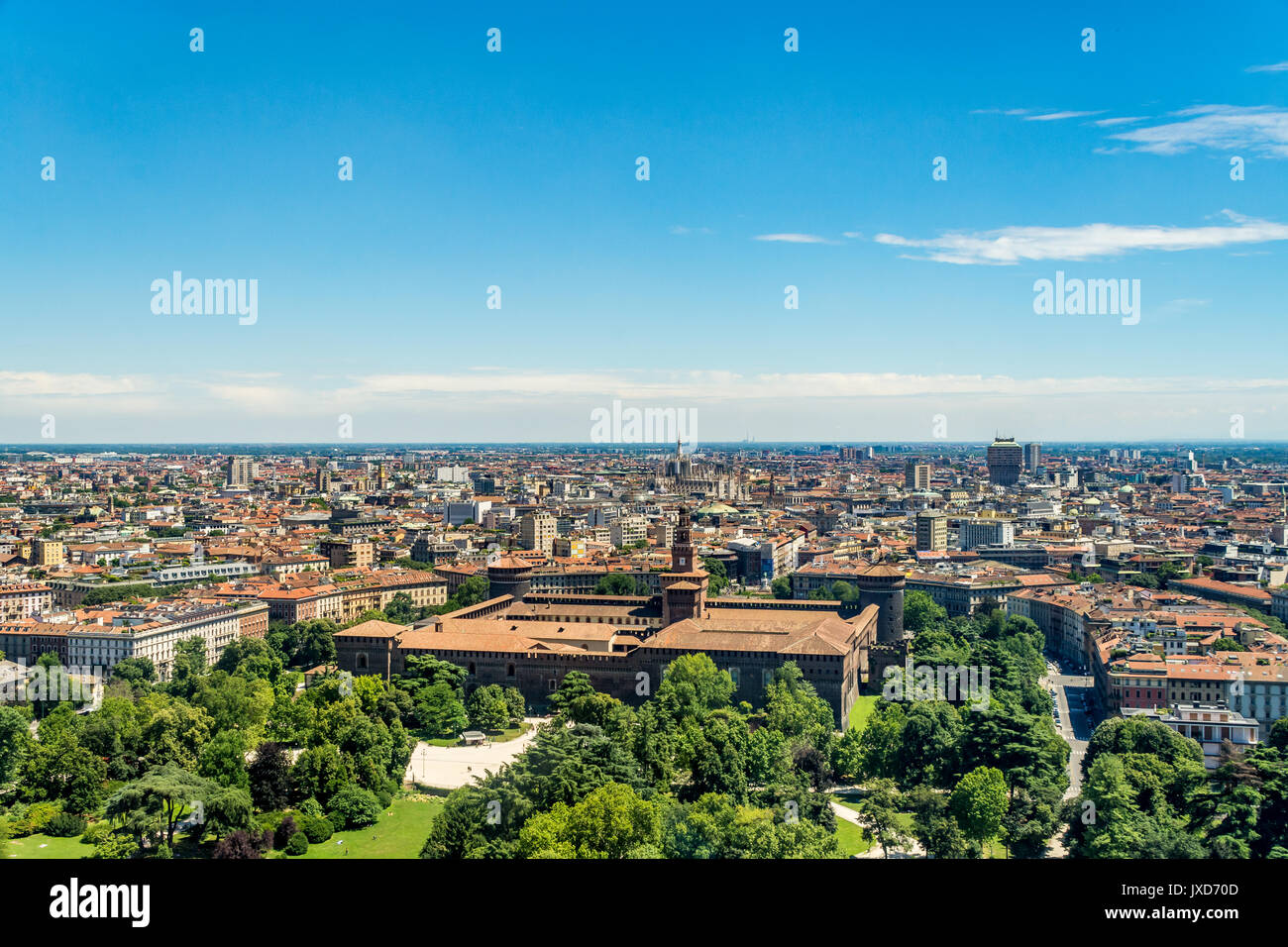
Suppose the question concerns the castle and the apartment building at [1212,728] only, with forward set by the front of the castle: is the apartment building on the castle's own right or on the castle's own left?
on the castle's own right

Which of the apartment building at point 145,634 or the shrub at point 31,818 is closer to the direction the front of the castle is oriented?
the apartment building

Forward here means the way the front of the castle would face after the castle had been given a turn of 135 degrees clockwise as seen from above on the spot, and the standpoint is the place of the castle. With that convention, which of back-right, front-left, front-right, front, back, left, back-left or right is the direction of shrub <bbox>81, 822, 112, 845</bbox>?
right

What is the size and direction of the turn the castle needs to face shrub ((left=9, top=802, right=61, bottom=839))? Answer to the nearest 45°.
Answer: approximately 135° to its left

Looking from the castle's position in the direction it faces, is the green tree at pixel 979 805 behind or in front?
behind

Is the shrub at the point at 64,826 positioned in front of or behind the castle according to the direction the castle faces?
behind

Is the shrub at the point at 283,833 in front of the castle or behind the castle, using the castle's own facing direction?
behind

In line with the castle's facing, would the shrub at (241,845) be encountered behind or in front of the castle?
behind

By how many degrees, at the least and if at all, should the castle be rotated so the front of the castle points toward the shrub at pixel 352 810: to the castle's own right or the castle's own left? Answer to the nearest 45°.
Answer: approximately 135° to the castle's own left

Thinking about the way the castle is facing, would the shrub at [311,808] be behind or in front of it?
behind

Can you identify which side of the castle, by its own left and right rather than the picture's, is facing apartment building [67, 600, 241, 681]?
left

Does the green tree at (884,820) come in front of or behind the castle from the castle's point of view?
behind

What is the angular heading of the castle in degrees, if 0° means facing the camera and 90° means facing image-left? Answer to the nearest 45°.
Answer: approximately 180°
